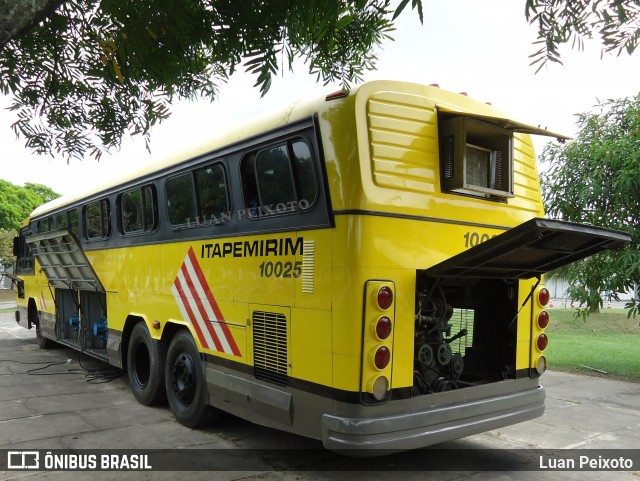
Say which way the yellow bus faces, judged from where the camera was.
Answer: facing away from the viewer and to the left of the viewer
